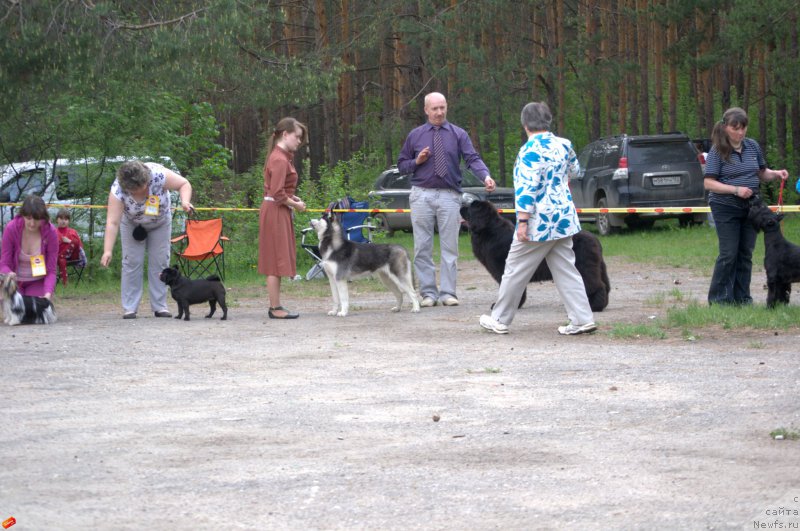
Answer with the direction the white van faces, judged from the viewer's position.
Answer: facing to the left of the viewer

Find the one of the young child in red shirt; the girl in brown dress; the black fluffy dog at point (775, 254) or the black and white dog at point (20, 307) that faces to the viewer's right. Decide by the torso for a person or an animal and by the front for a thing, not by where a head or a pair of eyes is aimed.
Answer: the girl in brown dress

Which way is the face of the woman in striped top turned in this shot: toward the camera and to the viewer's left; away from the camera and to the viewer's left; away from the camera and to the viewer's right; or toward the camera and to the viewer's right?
toward the camera and to the viewer's right

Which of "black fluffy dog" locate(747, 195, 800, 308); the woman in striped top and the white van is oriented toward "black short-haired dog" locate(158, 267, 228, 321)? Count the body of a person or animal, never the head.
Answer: "black fluffy dog" locate(747, 195, 800, 308)

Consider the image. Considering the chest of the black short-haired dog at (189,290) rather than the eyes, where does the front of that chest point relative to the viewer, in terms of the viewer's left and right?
facing to the left of the viewer

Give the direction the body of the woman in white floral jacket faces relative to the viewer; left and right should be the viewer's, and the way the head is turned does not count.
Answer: facing away from the viewer and to the left of the viewer

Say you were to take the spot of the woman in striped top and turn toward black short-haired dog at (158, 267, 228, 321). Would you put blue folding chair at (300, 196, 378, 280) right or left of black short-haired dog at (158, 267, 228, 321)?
right

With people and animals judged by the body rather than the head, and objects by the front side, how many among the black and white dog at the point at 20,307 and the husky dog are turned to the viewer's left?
2

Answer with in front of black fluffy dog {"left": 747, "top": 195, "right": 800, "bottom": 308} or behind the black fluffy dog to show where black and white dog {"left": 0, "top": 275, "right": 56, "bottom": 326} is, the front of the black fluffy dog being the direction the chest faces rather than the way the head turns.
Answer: in front

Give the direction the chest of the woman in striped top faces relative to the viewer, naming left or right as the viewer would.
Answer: facing the viewer and to the right of the viewer

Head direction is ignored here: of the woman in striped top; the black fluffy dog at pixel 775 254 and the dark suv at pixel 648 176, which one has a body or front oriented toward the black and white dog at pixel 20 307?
the black fluffy dog

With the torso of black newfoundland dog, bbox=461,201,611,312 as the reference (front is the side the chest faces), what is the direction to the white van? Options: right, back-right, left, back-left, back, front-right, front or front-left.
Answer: front-right

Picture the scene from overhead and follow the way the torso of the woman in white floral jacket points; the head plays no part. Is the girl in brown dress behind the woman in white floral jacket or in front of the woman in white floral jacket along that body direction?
in front

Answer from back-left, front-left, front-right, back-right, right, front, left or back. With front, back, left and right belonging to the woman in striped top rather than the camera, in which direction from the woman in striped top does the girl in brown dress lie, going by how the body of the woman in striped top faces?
back-right

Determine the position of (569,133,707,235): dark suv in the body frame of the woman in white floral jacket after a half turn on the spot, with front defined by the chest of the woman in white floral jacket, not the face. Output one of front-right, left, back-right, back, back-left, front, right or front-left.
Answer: back-left

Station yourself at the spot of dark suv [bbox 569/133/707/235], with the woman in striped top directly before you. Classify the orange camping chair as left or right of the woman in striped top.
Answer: right

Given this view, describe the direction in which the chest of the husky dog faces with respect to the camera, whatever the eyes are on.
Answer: to the viewer's left

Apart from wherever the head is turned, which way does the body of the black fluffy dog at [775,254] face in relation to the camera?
to the viewer's left

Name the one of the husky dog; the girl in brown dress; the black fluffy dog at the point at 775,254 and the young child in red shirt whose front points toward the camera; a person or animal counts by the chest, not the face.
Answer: the young child in red shirt

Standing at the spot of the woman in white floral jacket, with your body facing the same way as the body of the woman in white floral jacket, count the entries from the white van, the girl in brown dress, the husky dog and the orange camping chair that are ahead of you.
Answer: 4
